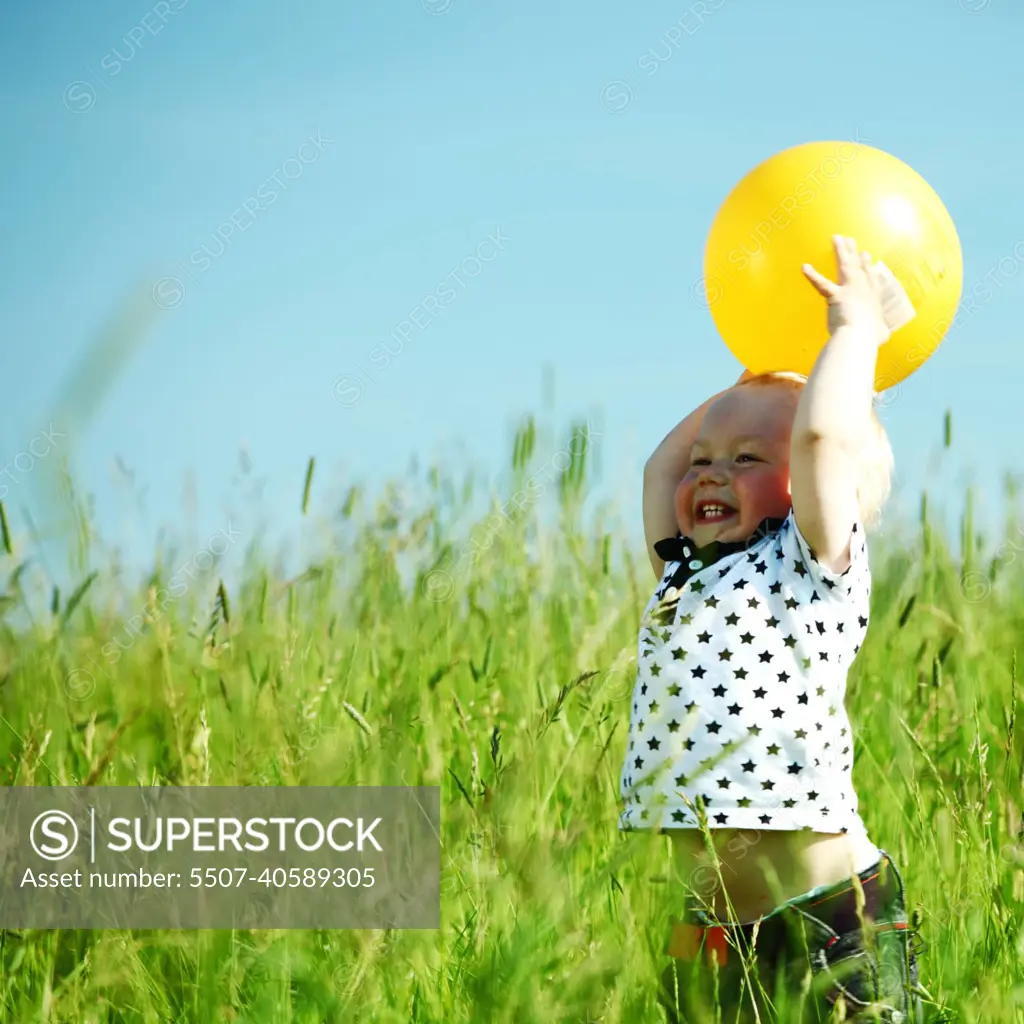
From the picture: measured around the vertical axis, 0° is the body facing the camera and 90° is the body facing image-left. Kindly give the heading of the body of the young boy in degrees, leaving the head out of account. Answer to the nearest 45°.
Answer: approximately 45°
